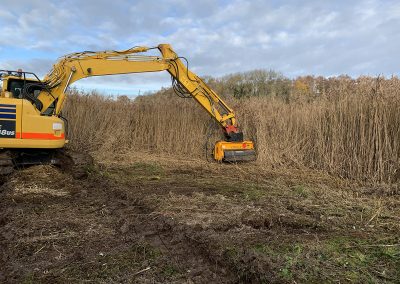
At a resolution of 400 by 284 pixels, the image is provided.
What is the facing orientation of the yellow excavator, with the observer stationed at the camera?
facing to the right of the viewer
